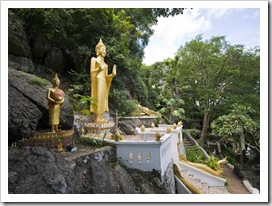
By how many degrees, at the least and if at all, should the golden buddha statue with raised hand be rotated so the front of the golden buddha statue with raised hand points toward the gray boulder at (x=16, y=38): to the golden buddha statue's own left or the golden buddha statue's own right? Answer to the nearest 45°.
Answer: approximately 135° to the golden buddha statue's own right

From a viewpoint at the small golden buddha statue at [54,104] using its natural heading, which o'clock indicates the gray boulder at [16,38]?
The gray boulder is roughly at 7 o'clock from the small golden buddha statue.

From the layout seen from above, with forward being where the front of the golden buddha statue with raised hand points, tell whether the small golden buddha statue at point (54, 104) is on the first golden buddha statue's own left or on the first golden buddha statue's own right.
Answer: on the first golden buddha statue's own right

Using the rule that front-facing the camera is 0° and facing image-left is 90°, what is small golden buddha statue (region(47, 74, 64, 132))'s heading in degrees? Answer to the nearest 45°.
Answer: approximately 315°

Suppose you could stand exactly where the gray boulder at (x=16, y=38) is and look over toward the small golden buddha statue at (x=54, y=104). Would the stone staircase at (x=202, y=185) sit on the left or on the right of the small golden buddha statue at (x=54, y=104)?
left

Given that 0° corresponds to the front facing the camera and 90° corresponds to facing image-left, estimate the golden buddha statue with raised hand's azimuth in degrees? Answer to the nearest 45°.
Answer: approximately 315°

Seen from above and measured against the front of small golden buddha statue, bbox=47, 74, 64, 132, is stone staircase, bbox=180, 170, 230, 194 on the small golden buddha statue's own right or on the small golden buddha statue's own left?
on the small golden buddha statue's own left

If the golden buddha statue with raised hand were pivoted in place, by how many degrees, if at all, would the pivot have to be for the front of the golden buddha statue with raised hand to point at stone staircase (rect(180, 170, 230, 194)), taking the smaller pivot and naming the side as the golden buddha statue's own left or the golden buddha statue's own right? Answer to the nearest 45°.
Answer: approximately 45° to the golden buddha statue's own left

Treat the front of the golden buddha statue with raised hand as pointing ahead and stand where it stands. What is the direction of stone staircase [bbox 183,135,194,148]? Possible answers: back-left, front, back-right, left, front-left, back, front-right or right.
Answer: left

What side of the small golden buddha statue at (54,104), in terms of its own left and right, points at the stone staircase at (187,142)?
left
